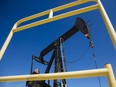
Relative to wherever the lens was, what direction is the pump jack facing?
facing to the right of the viewer

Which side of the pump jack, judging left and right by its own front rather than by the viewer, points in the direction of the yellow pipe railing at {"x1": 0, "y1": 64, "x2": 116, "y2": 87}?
right
